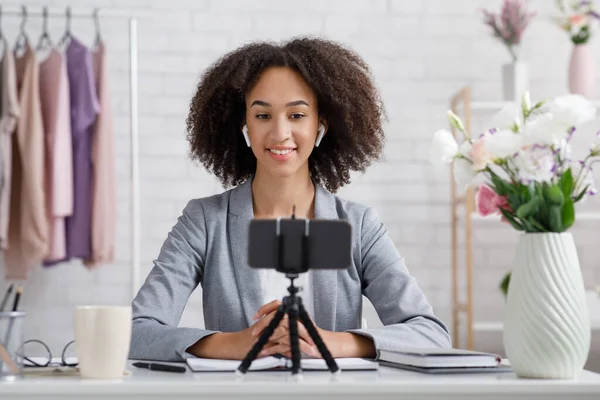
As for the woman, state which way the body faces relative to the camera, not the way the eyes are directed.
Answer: toward the camera

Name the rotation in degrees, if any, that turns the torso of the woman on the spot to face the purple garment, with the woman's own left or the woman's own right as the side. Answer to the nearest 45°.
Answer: approximately 135° to the woman's own right

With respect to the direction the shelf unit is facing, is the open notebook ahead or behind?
ahead

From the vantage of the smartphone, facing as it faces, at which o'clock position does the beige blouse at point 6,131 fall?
The beige blouse is roughly at 11 o'clock from the smartphone.

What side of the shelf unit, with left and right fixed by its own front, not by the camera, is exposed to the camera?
front

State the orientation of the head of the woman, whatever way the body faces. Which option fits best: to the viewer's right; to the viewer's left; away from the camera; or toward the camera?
toward the camera

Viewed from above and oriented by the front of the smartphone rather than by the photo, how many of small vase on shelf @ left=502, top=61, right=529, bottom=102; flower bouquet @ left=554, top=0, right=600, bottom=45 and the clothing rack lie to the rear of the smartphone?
0

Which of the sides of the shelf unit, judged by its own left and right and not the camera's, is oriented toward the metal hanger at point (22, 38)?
right

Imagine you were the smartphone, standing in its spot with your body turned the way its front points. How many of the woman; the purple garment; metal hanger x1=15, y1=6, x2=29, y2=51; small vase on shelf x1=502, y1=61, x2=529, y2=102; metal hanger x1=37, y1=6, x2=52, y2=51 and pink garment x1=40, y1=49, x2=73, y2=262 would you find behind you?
0

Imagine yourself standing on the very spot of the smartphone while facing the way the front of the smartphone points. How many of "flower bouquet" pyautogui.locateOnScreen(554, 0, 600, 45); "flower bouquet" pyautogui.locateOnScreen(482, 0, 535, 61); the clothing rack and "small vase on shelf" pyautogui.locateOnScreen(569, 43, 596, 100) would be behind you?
0

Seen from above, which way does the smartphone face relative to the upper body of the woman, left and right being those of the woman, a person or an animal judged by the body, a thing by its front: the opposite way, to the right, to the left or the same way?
the opposite way

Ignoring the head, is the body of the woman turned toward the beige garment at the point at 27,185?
no

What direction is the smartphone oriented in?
away from the camera

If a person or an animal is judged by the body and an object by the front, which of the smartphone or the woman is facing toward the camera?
the woman

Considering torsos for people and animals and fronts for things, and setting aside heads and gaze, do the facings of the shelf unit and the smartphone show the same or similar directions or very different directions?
very different directions

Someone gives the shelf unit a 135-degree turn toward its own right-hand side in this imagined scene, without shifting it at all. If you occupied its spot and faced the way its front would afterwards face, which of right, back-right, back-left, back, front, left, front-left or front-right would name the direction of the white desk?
back-left
